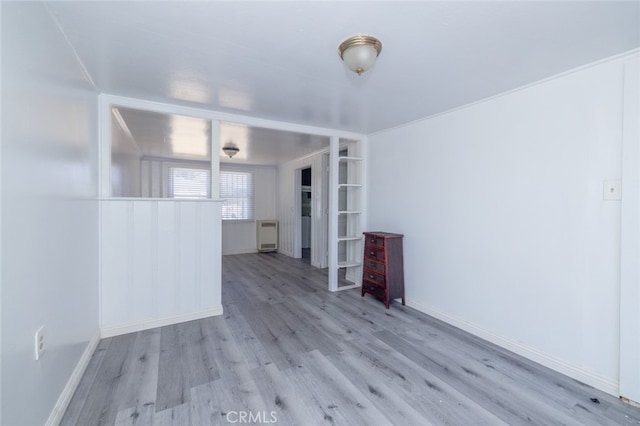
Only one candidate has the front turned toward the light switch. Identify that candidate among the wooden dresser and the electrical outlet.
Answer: the electrical outlet

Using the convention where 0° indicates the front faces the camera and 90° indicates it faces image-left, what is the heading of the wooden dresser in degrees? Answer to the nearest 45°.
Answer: approximately 45°

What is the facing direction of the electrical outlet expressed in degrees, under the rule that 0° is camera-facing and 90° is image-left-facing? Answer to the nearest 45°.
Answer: approximately 315°

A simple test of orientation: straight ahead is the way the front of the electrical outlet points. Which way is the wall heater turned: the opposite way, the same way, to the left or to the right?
to the right

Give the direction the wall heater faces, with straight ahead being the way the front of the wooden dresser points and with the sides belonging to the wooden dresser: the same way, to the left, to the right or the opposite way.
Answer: to the left

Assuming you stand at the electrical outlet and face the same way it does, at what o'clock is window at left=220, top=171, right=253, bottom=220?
The window is roughly at 9 o'clock from the electrical outlet.

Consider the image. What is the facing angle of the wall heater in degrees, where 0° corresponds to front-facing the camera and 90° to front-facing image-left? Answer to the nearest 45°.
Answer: approximately 0°

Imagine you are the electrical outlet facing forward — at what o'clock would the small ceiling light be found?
The small ceiling light is roughly at 9 o'clock from the electrical outlet.

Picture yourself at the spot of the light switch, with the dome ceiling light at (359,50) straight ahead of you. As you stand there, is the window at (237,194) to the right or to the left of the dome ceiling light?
right

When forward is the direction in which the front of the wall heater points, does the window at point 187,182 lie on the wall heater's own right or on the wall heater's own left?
on the wall heater's own right

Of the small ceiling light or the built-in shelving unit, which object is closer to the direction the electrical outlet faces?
the built-in shelving unit
